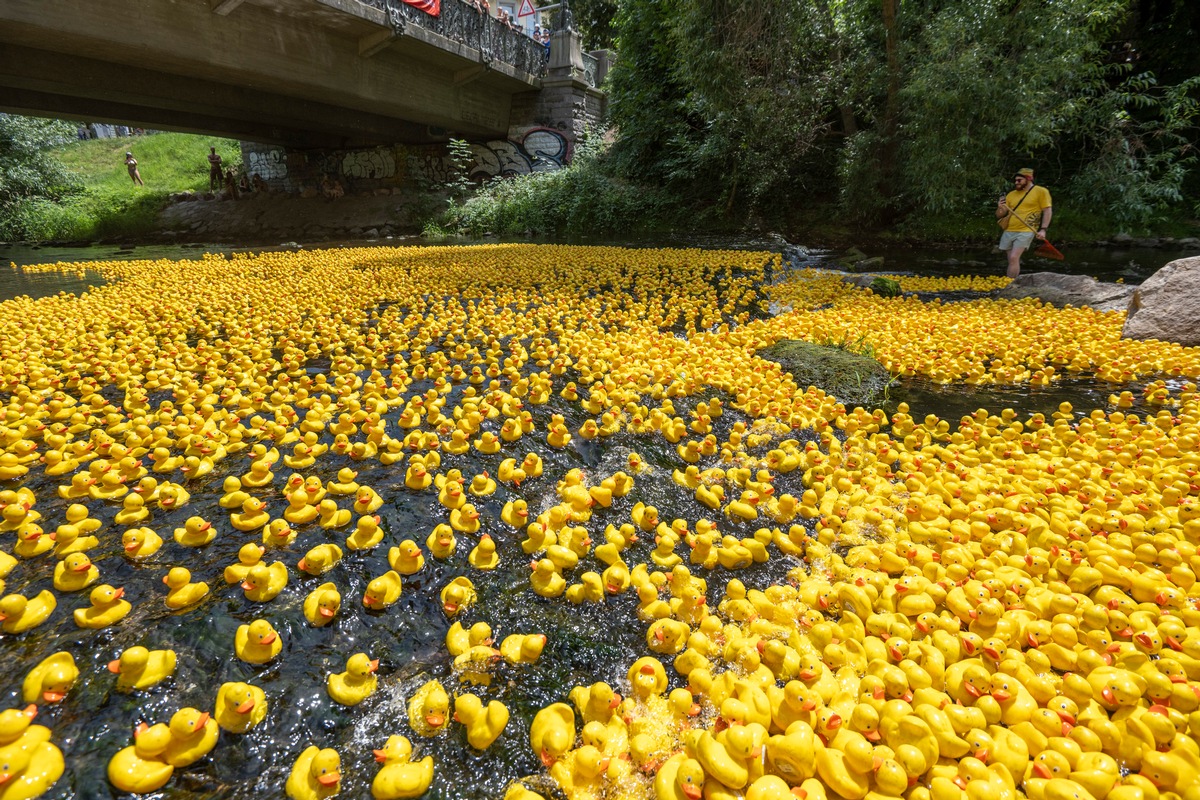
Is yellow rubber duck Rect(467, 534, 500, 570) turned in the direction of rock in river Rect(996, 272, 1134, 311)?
no

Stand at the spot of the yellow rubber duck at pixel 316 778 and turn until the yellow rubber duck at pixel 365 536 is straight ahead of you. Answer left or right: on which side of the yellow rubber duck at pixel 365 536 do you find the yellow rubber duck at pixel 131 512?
left

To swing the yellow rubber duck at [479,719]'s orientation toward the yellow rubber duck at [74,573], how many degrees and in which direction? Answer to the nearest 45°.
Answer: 0° — it already faces it

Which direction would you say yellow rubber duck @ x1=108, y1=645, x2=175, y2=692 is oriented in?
to the viewer's left

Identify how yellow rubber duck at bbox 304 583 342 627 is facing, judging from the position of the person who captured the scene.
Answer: facing the viewer

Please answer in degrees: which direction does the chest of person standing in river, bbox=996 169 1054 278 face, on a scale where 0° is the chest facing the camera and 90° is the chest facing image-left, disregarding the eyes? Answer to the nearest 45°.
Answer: approximately 45°

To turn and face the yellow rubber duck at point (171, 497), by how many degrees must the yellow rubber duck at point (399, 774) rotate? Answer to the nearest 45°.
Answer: approximately 45° to its right

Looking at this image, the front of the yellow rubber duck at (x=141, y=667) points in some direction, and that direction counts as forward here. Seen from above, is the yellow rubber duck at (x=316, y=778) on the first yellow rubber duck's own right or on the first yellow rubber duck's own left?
on the first yellow rubber duck's own left

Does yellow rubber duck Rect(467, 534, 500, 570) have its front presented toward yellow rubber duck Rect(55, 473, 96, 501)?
no

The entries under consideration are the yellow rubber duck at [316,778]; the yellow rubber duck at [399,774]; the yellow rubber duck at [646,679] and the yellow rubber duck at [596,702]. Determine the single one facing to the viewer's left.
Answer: the yellow rubber duck at [399,774]

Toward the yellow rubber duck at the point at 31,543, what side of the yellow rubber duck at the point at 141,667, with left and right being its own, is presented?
right

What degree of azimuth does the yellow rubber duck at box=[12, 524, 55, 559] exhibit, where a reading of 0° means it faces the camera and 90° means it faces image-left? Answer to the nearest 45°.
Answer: approximately 45°

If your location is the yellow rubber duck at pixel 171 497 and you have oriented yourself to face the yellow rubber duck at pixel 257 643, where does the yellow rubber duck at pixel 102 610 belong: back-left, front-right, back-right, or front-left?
front-right
